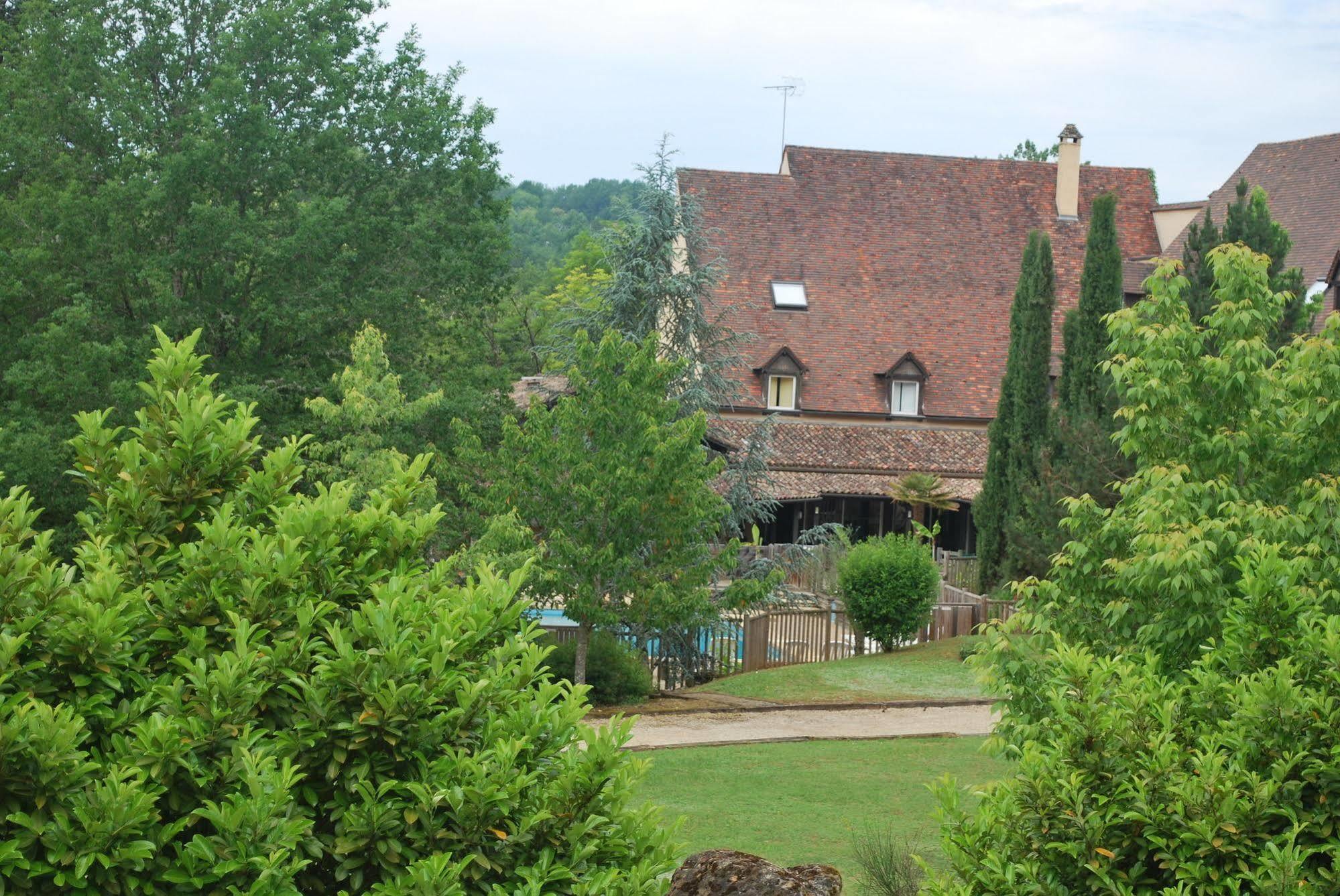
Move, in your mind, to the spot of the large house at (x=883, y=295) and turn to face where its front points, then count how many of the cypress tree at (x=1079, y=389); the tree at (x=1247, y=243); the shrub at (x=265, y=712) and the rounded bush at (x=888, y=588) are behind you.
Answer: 0

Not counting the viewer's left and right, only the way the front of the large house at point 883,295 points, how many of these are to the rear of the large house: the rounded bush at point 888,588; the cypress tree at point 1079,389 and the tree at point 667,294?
0

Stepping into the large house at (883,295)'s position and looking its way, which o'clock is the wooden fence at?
The wooden fence is roughly at 12 o'clock from the large house.

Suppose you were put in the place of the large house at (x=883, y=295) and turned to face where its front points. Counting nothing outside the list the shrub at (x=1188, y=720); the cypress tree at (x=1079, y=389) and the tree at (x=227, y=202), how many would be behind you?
0

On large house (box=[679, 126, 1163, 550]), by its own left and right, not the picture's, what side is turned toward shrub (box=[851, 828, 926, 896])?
front

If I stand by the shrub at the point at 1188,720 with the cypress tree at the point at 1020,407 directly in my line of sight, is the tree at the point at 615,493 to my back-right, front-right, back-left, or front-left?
front-left

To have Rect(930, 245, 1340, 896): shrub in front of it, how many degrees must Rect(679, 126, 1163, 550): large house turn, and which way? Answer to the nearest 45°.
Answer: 0° — it already faces it

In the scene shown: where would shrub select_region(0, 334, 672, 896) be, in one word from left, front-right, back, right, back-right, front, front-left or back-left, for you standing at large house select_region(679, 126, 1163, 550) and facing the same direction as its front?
front

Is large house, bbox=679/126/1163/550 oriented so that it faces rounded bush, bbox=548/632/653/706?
yes

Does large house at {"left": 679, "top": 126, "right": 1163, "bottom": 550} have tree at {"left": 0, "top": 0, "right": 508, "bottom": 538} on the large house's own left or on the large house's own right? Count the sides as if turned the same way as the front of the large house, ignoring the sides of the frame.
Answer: on the large house's own right

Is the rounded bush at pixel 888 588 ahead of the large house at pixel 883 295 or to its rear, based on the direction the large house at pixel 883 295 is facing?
ahead

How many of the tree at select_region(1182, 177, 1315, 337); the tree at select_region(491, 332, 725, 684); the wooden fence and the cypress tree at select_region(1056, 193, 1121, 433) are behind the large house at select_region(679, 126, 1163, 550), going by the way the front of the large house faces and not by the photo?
0

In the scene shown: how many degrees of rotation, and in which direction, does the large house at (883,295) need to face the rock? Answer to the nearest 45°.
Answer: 0° — it already faces it

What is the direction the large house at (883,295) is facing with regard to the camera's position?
facing the viewer

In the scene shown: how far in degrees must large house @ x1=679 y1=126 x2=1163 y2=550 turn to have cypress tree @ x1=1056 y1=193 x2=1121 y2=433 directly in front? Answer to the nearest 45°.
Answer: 0° — it already faces it

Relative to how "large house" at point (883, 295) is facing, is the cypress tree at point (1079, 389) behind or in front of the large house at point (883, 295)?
in front
